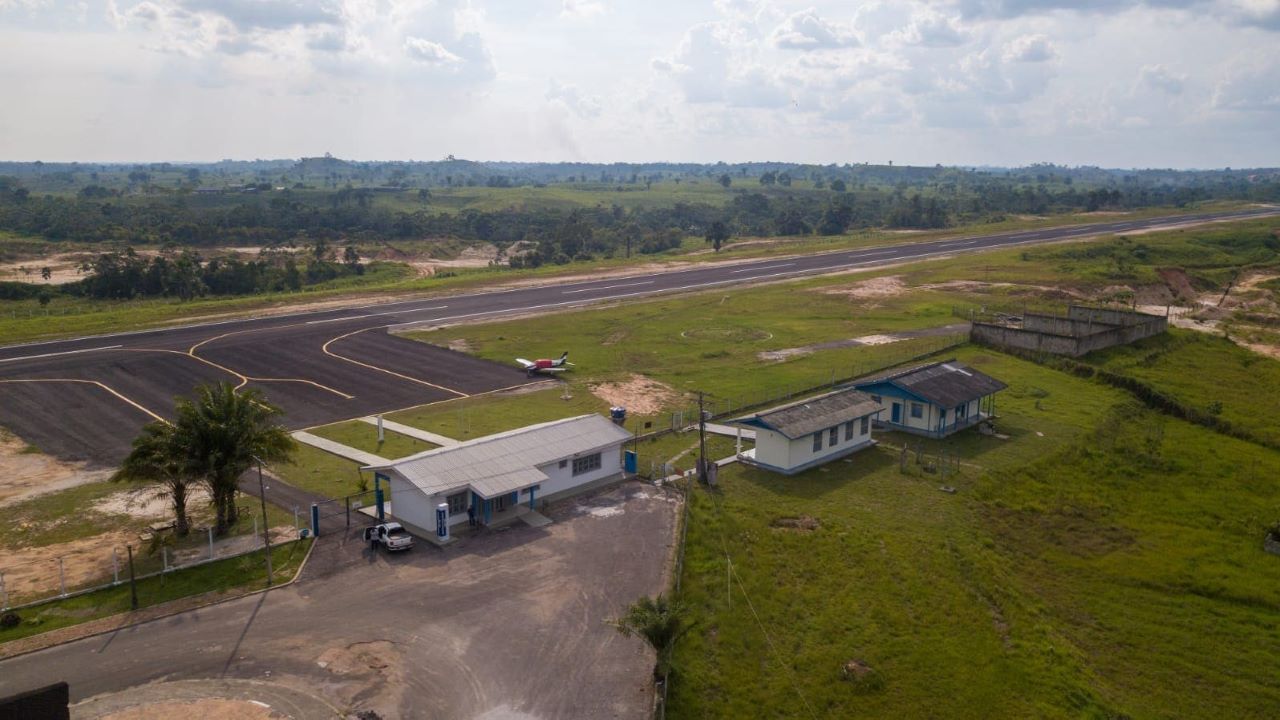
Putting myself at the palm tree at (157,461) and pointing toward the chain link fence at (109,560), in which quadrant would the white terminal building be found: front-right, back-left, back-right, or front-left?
back-left

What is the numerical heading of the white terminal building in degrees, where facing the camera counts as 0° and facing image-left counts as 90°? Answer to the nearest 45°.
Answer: approximately 315°

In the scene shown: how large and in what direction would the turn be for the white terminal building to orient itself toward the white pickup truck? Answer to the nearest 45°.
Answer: approximately 90° to its right

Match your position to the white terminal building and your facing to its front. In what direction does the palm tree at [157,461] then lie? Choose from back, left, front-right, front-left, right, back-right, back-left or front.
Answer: back-right

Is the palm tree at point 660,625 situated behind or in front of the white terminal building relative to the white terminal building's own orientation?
in front
